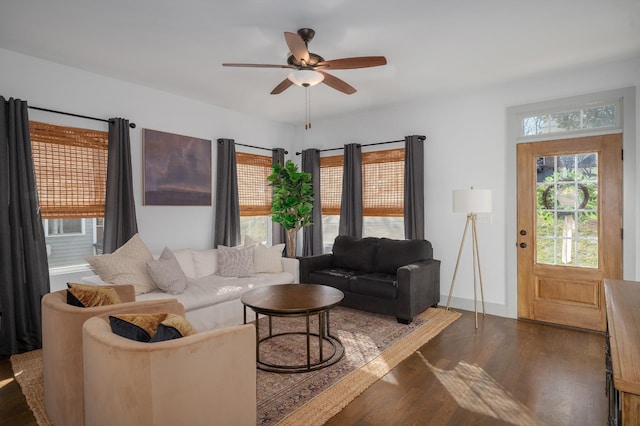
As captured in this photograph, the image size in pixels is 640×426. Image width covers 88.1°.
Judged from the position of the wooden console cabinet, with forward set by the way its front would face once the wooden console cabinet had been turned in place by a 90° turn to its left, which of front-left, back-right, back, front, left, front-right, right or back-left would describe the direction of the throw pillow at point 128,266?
right

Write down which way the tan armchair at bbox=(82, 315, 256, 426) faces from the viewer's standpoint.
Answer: facing away from the viewer and to the right of the viewer

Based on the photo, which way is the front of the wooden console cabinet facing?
to the viewer's left

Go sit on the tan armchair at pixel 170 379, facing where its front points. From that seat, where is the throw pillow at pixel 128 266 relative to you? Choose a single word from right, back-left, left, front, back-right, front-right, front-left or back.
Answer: front-left

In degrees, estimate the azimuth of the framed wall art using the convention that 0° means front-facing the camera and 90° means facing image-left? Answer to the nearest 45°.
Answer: approximately 315°

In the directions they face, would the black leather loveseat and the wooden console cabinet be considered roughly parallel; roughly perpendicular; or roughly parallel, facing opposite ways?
roughly perpendicular

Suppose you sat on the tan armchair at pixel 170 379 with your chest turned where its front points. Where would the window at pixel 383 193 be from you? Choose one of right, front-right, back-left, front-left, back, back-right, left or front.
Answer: front

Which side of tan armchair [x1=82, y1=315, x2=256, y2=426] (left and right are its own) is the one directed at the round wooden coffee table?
front

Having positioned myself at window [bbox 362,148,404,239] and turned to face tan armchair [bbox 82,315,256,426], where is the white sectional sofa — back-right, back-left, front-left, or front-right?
front-right

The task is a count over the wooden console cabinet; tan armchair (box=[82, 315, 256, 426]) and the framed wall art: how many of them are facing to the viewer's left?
1

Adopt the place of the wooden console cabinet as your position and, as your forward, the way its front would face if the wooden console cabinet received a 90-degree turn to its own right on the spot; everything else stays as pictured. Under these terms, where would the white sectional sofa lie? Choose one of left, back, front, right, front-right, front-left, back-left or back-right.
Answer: left

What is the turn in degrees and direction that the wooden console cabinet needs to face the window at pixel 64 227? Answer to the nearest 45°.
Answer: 0° — it already faces it

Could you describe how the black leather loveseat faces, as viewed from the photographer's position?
facing the viewer and to the left of the viewer

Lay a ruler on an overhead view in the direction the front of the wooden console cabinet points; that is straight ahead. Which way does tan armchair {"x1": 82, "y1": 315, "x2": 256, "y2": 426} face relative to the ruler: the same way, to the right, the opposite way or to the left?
to the right

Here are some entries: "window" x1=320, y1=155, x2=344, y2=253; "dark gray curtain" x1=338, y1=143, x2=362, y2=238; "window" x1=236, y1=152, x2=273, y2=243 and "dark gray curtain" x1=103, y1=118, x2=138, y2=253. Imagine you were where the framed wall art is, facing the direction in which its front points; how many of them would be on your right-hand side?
1

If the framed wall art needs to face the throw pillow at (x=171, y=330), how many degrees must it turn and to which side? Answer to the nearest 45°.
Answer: approximately 45° to its right
